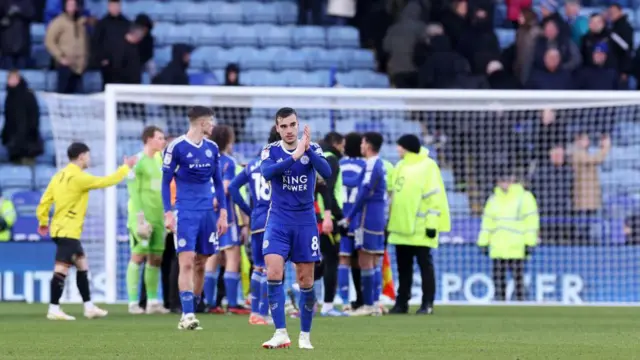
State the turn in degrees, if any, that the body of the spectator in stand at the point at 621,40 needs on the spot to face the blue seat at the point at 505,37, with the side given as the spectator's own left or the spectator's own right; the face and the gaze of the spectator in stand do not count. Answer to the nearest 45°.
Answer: approximately 45° to the spectator's own right

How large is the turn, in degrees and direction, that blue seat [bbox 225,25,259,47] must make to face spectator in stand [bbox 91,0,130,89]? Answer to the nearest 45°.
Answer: approximately 45° to its right

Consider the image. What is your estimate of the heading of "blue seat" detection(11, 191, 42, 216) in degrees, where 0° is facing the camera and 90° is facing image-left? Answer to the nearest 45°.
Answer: approximately 0°

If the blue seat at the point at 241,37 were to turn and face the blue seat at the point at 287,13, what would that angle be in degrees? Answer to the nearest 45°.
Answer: approximately 135° to its left

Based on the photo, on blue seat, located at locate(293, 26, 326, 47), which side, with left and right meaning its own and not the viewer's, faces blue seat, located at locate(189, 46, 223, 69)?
right

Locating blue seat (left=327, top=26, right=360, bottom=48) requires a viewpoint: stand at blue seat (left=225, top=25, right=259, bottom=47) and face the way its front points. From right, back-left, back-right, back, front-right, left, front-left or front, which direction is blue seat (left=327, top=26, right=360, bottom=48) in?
left
